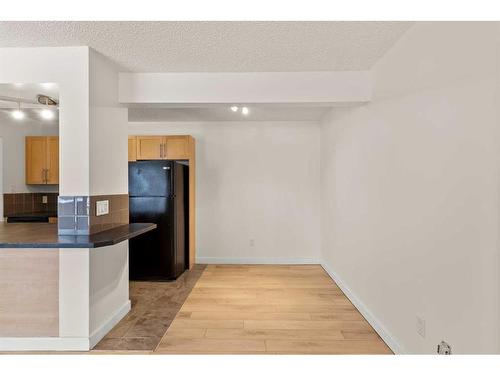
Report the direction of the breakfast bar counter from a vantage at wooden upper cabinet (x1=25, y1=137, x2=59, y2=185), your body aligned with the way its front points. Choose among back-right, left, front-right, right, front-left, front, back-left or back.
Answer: front

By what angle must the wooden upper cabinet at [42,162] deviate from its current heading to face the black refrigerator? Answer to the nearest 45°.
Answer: approximately 45° to its left

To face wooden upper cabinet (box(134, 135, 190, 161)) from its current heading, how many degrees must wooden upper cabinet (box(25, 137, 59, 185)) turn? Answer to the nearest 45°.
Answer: approximately 45° to its left

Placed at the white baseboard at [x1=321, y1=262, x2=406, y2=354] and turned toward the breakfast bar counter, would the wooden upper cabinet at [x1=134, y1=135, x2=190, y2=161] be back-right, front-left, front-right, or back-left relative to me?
front-right

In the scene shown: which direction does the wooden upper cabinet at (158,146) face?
toward the camera

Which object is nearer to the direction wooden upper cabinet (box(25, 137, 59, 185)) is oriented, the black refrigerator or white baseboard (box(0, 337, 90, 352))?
the white baseboard

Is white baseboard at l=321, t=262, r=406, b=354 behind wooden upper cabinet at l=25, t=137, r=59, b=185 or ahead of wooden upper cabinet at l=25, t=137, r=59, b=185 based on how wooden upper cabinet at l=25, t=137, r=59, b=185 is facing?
ahead

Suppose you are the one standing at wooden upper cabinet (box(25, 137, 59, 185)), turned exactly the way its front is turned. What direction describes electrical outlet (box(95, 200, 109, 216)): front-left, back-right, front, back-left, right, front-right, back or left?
front

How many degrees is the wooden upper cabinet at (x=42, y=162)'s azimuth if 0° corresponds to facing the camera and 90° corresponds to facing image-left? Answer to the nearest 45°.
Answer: approximately 0°

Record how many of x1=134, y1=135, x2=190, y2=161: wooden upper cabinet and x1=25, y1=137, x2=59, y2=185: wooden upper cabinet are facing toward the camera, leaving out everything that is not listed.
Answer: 2

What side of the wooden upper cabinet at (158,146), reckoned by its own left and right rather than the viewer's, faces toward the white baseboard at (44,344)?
front

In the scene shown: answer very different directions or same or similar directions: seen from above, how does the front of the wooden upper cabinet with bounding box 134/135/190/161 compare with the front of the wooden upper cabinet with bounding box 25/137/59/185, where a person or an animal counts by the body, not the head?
same or similar directions
